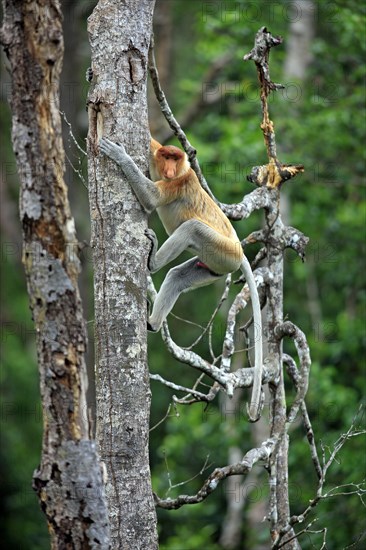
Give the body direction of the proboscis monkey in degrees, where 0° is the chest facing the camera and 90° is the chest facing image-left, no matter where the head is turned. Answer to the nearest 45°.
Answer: approximately 90°
